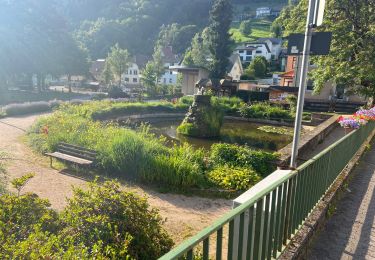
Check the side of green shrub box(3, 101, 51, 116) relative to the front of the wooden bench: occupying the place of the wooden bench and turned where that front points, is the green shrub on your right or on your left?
on your right

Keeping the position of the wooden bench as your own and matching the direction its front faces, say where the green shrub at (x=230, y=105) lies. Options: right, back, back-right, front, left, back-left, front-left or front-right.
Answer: back

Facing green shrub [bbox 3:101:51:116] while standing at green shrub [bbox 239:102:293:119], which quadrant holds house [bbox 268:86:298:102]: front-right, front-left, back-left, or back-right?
back-right

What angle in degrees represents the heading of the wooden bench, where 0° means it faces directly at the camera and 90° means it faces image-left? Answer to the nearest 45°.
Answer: approximately 45°
